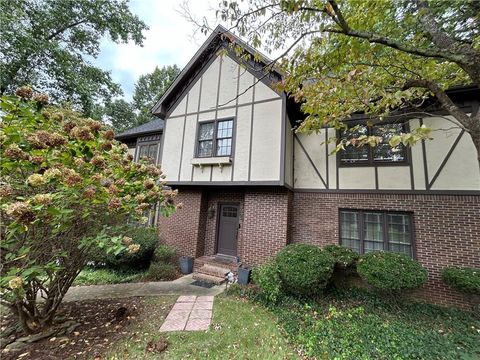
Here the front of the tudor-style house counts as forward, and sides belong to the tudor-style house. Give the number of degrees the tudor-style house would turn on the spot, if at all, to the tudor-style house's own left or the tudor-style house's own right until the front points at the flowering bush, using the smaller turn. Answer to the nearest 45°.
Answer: approximately 45° to the tudor-style house's own right

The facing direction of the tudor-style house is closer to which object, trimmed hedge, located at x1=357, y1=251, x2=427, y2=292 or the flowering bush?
the flowering bush

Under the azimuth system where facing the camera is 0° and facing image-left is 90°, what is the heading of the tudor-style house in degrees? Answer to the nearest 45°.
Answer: approximately 0°

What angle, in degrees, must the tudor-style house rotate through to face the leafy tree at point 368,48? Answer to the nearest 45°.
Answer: approximately 45° to its left

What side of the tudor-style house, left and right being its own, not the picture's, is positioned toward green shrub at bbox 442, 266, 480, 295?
left

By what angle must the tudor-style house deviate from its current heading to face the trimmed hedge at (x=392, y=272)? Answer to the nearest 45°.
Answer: approximately 45° to its left

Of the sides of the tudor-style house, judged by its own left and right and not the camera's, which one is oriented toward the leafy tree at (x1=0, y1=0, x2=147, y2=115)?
right

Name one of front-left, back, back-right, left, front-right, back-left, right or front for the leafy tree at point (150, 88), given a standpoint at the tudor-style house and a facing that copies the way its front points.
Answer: back-right
